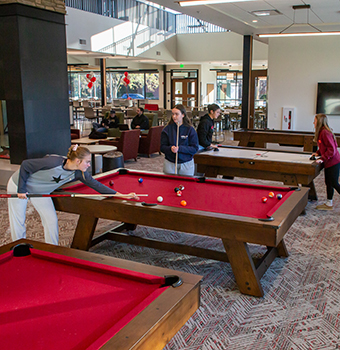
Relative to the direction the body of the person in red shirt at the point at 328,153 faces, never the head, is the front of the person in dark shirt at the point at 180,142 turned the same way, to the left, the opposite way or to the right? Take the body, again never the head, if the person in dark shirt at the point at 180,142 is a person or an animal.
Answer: to the left

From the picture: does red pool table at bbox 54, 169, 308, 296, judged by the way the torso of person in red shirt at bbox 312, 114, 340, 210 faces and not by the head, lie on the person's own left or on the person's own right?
on the person's own left

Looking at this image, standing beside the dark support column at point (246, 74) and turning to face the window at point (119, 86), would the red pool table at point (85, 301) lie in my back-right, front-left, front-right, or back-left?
back-left

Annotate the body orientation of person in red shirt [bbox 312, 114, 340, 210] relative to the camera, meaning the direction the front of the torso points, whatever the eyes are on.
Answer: to the viewer's left

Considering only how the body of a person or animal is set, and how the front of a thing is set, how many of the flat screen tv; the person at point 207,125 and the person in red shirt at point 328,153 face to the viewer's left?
1

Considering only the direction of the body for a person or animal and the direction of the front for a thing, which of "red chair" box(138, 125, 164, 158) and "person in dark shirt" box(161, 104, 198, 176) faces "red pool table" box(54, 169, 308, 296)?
the person in dark shirt

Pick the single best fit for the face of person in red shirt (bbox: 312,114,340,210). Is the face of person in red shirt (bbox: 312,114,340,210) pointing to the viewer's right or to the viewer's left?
to the viewer's left

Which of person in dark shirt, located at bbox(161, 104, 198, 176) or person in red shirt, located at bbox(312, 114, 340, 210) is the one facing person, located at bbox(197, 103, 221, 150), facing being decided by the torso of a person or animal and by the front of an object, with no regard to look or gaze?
person in red shirt, located at bbox(312, 114, 340, 210)

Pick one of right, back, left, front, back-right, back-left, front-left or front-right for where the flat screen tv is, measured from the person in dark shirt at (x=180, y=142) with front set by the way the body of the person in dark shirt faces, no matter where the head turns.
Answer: back-left

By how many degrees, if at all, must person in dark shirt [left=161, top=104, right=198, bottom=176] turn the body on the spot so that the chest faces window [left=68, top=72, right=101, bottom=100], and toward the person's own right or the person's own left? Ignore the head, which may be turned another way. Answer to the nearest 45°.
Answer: approximately 180°
